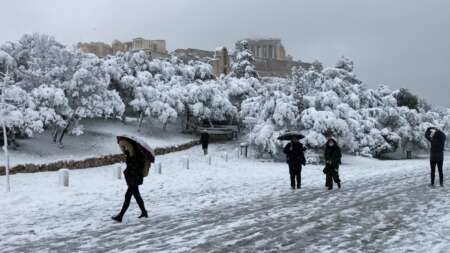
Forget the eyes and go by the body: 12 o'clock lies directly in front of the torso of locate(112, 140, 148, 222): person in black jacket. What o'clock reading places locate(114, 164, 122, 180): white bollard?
The white bollard is roughly at 3 o'clock from the person in black jacket.

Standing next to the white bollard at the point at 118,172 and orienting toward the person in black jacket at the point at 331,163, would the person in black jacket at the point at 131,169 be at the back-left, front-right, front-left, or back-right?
front-right

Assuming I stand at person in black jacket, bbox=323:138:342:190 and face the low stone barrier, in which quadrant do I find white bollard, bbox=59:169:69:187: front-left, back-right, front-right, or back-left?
front-left

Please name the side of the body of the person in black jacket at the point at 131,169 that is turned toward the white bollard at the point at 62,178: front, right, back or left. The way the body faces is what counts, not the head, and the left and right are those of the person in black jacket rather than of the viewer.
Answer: right

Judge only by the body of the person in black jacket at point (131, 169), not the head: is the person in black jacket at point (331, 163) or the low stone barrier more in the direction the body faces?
the low stone barrier

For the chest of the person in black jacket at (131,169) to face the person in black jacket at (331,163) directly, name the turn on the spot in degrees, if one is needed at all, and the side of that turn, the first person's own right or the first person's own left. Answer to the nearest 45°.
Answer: approximately 135° to the first person's own right

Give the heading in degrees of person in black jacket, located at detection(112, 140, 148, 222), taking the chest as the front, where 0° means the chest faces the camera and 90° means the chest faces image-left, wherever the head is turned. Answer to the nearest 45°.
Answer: approximately 90°

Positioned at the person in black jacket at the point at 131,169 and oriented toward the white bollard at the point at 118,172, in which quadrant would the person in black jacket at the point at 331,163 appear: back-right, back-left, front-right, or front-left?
front-right

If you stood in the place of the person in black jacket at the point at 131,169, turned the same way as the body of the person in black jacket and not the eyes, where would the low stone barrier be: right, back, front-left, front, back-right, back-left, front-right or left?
right

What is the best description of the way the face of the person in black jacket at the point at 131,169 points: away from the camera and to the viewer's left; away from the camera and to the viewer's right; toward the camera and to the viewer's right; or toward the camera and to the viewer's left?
toward the camera and to the viewer's left

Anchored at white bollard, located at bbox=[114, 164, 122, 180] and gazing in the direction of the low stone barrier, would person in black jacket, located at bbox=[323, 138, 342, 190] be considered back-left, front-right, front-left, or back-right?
back-right
